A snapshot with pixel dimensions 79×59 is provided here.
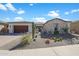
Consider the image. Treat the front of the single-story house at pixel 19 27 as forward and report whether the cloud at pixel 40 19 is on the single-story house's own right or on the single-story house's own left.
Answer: on the single-story house's own left

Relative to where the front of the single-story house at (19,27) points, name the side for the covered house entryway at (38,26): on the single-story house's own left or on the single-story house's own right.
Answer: on the single-story house's own left

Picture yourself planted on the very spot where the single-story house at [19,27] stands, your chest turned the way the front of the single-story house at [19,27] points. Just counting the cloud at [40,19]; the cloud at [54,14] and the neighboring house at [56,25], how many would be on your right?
0

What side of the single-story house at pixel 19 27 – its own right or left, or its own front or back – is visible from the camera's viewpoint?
front
